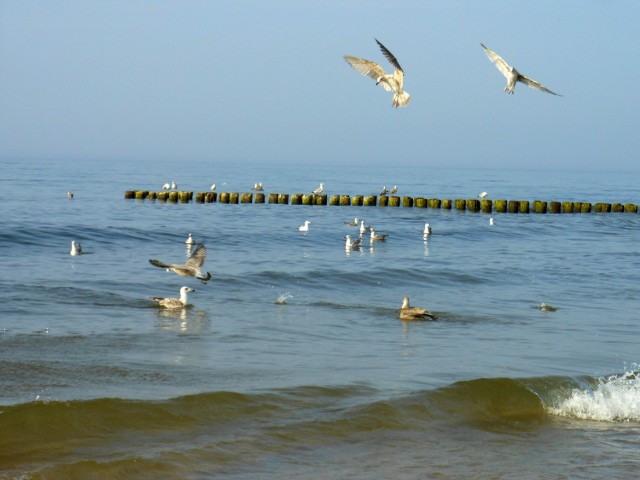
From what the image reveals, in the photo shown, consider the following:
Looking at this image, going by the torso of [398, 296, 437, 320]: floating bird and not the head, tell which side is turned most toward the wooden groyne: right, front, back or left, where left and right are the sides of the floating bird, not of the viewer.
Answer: right

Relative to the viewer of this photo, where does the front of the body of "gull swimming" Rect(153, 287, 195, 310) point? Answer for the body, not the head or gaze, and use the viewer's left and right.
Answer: facing to the right of the viewer

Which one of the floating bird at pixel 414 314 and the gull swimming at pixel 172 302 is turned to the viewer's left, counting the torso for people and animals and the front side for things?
the floating bird

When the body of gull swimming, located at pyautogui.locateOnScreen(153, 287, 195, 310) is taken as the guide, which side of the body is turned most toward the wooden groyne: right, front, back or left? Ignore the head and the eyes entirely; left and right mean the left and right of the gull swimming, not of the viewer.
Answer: left

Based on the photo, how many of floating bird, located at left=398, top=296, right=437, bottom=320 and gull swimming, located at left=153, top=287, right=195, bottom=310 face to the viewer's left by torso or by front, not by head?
1

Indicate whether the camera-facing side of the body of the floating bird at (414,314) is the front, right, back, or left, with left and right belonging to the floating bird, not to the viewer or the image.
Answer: left

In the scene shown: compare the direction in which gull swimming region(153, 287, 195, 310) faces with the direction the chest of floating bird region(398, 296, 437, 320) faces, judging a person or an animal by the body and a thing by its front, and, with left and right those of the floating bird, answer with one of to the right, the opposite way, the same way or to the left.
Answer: the opposite way

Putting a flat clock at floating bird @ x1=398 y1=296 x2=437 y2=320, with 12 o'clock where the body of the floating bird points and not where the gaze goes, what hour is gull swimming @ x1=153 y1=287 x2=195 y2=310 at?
The gull swimming is roughly at 12 o'clock from the floating bird.

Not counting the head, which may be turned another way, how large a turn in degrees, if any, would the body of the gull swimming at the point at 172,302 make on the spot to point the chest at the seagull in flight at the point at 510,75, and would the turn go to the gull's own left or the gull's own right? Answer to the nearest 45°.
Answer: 0° — it already faces it
